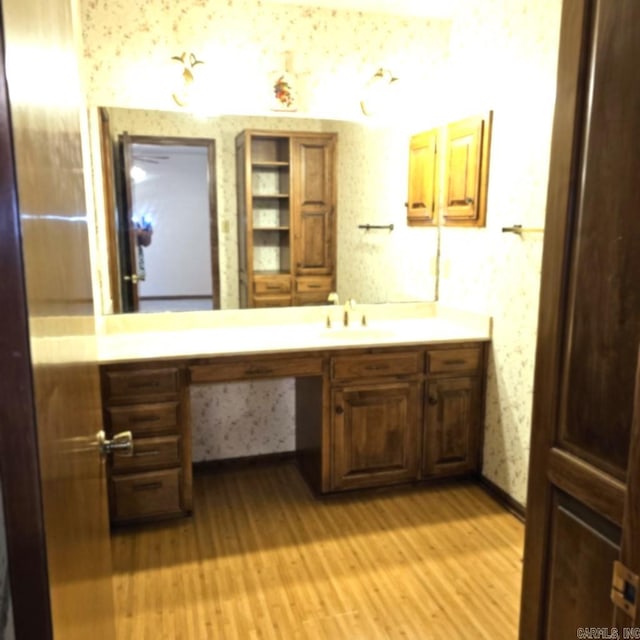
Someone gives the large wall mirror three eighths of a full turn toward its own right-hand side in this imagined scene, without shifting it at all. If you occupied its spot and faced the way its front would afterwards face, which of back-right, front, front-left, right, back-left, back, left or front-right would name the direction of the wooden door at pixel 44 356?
back-left

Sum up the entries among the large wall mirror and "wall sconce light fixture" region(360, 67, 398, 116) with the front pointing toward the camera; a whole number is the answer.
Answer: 2

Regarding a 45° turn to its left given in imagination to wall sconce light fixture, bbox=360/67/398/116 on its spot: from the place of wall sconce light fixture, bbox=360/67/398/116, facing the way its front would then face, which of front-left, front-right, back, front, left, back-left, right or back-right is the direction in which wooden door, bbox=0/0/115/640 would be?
front-right

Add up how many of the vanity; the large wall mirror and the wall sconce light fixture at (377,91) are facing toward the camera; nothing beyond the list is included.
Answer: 3

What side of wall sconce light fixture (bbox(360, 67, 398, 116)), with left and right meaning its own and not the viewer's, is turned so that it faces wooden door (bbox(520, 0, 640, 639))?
front

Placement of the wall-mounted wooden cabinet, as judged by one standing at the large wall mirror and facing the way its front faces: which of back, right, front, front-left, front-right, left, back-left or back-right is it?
left

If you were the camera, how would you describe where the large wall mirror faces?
facing the viewer

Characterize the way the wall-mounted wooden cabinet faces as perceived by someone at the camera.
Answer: facing the viewer and to the left of the viewer

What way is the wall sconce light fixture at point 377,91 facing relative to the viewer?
toward the camera
